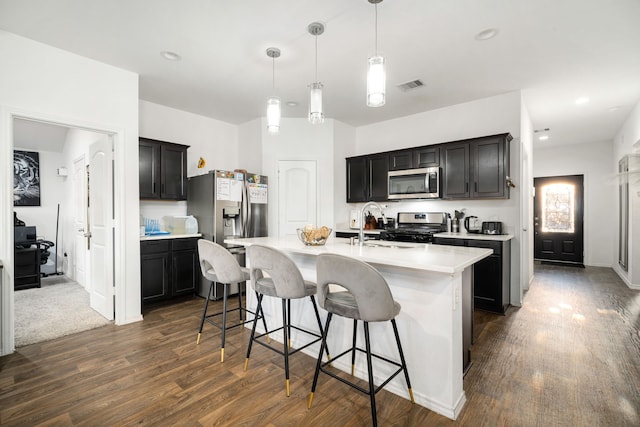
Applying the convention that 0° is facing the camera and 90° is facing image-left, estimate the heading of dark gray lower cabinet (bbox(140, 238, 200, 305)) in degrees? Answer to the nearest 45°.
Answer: approximately 315°

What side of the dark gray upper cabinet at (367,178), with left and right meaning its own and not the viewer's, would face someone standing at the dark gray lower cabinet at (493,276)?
left

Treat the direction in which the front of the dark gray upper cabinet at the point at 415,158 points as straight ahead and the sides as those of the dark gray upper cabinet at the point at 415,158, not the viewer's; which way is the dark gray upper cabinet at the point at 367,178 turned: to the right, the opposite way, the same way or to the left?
the same way

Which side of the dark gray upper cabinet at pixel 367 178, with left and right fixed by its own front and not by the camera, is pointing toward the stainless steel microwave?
left

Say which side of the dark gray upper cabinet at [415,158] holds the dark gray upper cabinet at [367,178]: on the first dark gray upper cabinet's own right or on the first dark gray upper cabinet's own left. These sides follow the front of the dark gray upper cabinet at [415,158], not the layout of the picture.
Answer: on the first dark gray upper cabinet's own right

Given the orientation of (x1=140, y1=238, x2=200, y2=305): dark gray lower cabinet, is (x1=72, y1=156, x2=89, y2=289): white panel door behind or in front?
behind

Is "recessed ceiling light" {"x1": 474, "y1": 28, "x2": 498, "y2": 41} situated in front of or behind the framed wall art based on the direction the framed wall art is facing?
in front

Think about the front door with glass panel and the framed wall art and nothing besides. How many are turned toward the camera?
2

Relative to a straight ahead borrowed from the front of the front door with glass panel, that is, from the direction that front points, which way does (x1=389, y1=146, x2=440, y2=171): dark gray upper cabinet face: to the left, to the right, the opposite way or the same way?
the same way

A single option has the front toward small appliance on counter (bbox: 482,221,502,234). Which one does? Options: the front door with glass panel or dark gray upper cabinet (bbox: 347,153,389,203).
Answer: the front door with glass panel

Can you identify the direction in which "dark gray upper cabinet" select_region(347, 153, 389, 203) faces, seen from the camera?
facing the viewer and to the left of the viewer

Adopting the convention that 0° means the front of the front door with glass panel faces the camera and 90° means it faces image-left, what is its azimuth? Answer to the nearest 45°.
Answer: approximately 0°

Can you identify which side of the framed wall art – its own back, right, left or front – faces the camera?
front
